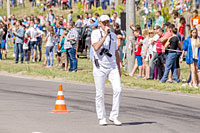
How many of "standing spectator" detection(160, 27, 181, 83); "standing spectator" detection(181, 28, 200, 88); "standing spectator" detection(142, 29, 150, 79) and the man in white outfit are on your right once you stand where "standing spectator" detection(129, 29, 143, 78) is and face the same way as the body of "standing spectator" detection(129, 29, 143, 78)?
0

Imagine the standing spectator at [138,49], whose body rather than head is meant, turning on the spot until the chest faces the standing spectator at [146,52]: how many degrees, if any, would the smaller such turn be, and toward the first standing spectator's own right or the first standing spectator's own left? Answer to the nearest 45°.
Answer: approximately 135° to the first standing spectator's own left

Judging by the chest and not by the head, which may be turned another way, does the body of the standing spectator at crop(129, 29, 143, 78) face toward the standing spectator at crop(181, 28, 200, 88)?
no

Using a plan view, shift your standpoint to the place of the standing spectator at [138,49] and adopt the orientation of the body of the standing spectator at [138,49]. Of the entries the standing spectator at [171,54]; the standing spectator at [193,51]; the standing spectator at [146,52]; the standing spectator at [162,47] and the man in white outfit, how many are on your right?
0

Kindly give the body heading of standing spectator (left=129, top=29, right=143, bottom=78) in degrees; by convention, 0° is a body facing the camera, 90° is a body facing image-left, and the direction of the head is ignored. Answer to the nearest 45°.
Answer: approximately 90°
